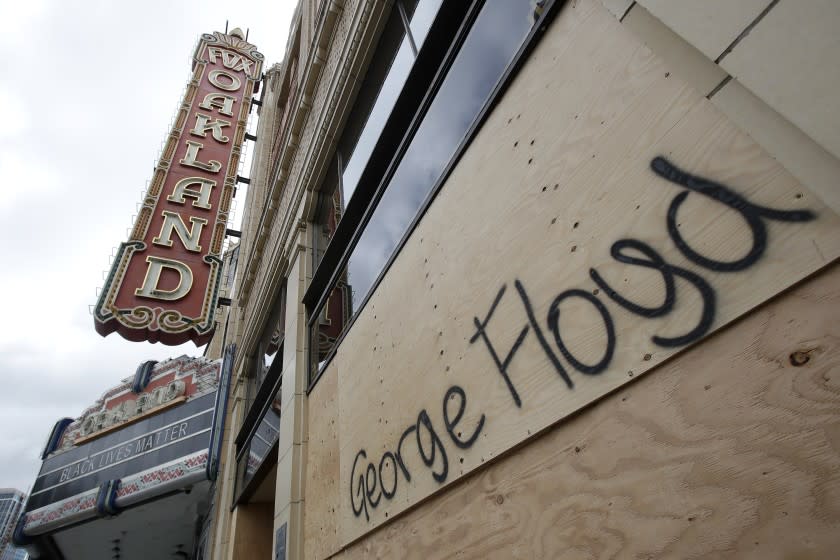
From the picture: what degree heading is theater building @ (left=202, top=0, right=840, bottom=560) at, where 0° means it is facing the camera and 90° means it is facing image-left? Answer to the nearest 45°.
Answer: approximately 45°
